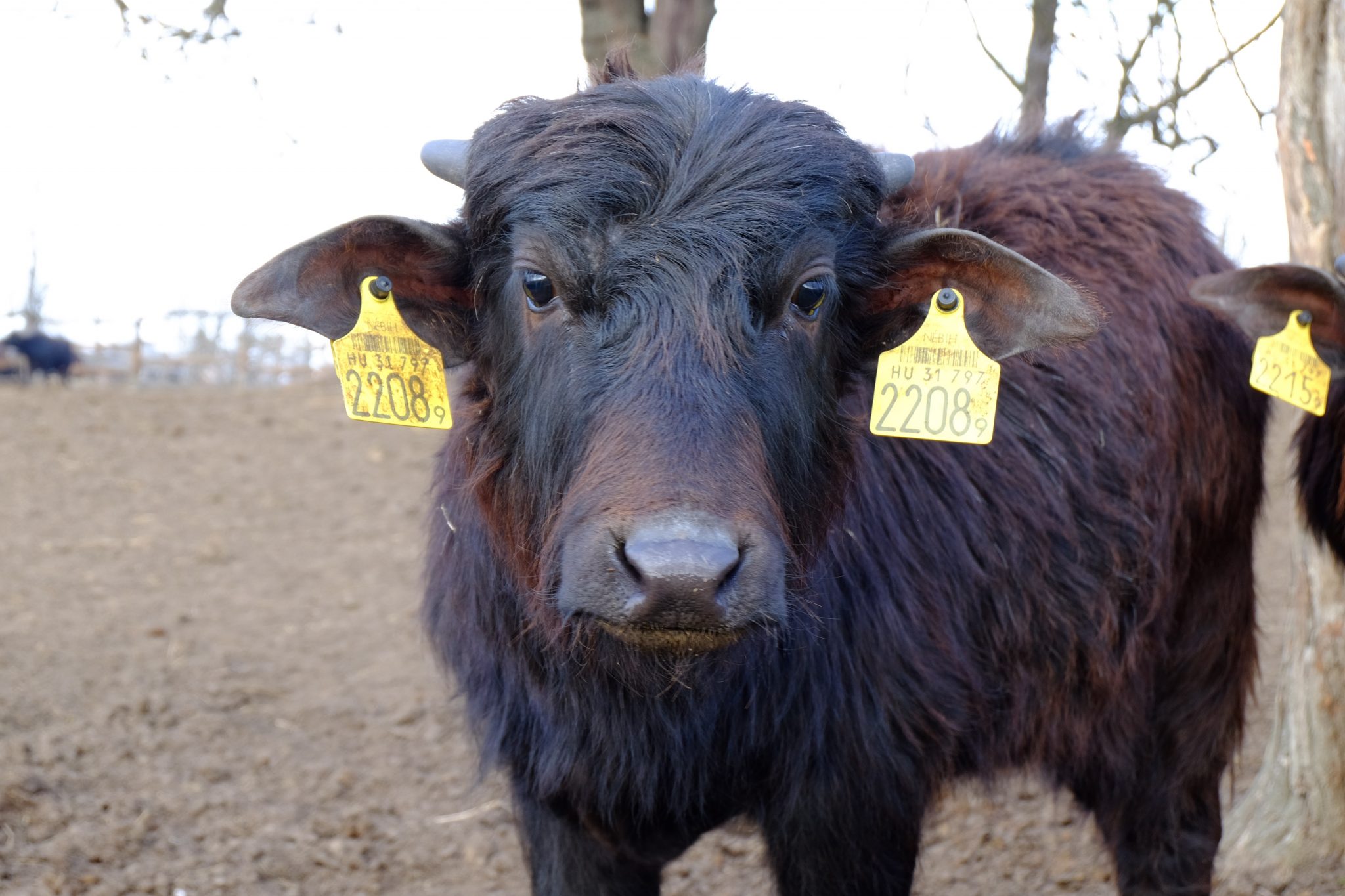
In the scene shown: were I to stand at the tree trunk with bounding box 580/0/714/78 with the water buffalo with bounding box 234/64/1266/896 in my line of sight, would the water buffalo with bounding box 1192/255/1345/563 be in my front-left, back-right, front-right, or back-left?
front-left

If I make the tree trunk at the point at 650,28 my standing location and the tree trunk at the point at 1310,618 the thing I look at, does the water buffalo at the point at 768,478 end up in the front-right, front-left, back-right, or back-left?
front-right

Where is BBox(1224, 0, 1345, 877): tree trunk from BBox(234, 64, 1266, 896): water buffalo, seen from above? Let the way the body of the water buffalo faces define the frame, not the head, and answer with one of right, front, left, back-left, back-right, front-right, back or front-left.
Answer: back

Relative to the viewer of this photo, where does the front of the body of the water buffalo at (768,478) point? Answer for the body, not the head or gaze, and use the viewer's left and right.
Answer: facing the viewer and to the left of the viewer

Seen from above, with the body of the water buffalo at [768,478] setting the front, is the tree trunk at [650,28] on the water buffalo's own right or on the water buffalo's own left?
on the water buffalo's own right

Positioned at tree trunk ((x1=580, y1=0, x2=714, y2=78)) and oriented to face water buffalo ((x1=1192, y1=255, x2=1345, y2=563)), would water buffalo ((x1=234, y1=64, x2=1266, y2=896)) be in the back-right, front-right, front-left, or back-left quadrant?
front-right
